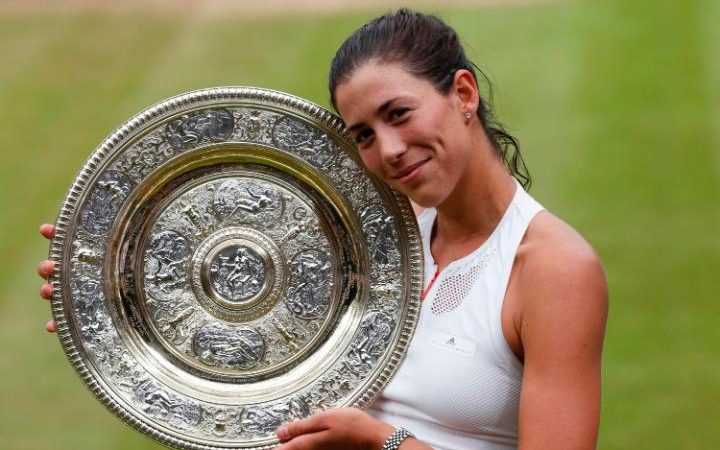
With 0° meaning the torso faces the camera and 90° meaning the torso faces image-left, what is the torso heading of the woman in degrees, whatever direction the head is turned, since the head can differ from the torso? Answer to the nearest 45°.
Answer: approximately 45°

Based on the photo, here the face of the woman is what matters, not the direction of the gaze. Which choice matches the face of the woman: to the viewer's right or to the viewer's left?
to the viewer's left
